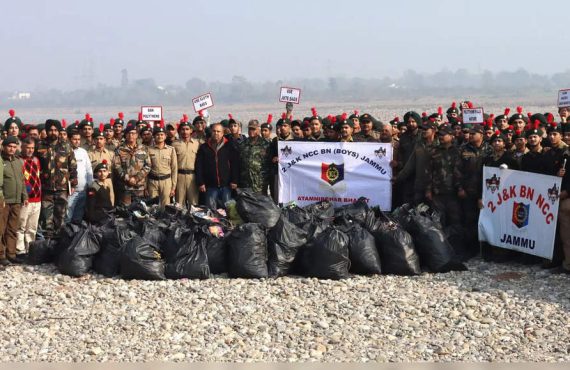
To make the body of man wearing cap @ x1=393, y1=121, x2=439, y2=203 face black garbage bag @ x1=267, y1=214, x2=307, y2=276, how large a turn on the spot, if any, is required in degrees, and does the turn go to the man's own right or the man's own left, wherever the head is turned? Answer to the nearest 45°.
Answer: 0° — they already face it

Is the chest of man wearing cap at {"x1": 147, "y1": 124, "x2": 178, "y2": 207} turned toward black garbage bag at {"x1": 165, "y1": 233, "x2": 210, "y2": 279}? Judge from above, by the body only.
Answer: yes

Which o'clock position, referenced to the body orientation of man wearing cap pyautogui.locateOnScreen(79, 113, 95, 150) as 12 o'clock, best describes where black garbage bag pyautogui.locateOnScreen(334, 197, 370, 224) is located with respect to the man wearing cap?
The black garbage bag is roughly at 10 o'clock from the man wearing cap.

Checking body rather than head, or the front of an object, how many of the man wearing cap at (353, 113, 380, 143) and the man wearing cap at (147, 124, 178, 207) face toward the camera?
2

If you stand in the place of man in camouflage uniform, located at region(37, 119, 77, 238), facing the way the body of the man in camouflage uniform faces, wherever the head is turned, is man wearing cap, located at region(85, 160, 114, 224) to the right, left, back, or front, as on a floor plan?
left

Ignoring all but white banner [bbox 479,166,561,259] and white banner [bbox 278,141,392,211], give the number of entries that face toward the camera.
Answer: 2

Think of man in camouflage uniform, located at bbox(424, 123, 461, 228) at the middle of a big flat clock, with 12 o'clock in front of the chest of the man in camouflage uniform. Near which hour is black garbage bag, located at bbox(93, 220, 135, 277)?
The black garbage bag is roughly at 2 o'clock from the man in camouflage uniform.
